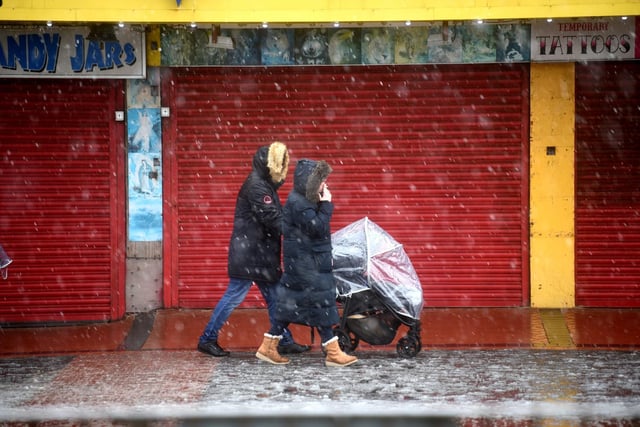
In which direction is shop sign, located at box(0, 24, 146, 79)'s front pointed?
toward the camera

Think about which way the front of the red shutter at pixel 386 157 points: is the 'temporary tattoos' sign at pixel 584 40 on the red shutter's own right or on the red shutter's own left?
on the red shutter's own left

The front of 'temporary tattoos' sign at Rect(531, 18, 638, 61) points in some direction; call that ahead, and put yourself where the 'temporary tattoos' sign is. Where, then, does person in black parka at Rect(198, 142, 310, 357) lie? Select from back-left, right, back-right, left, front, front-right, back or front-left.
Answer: front-right

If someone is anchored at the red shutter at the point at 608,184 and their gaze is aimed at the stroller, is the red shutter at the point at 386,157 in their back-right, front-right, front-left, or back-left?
front-right

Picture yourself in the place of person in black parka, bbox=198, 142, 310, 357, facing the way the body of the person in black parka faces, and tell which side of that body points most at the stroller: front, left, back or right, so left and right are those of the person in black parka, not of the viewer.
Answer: front

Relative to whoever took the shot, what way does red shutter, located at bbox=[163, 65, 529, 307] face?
facing the viewer

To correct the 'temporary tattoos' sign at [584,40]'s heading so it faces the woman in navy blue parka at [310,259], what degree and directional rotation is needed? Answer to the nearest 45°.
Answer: approximately 45° to its right

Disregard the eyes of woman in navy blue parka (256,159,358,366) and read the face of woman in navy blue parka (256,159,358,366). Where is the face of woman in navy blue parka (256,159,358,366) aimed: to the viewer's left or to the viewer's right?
to the viewer's right

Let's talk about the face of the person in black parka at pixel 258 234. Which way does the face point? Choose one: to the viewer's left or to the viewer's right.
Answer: to the viewer's right

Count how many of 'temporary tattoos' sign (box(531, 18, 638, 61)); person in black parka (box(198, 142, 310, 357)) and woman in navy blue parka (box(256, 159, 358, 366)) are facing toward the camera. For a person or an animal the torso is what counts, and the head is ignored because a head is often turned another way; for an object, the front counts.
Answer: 1

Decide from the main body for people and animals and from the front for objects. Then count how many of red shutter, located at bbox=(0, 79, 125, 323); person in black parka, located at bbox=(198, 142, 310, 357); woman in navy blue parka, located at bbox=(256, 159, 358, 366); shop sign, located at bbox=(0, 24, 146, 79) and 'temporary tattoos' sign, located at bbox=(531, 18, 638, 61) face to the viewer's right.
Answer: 2

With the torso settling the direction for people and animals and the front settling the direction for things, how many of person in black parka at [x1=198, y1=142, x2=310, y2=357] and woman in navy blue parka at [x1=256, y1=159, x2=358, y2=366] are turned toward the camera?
0

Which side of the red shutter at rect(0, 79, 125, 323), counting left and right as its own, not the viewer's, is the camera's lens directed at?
front

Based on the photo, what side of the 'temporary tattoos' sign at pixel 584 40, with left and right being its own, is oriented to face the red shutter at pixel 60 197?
right
